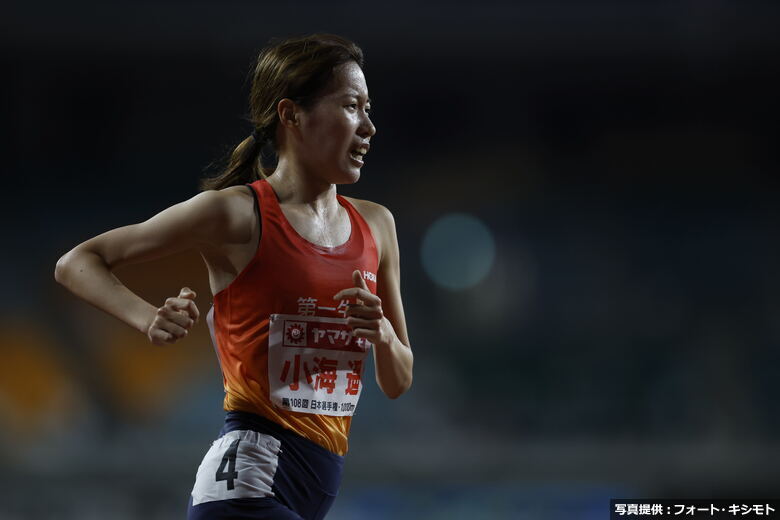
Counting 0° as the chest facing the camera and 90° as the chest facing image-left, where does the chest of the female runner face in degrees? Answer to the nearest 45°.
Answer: approximately 315°
